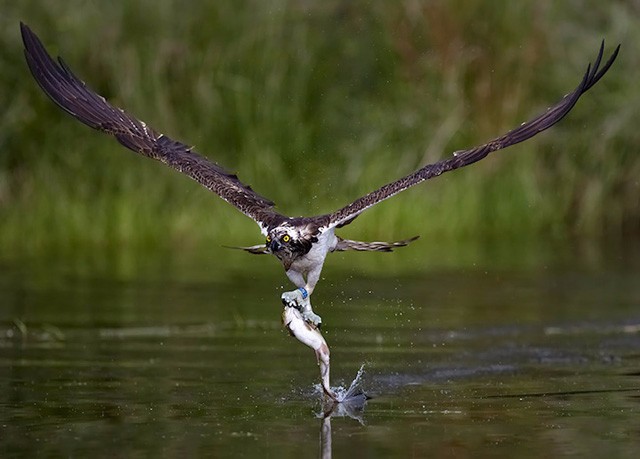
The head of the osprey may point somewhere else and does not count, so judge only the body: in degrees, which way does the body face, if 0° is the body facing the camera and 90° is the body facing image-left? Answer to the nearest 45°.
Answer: approximately 0°
